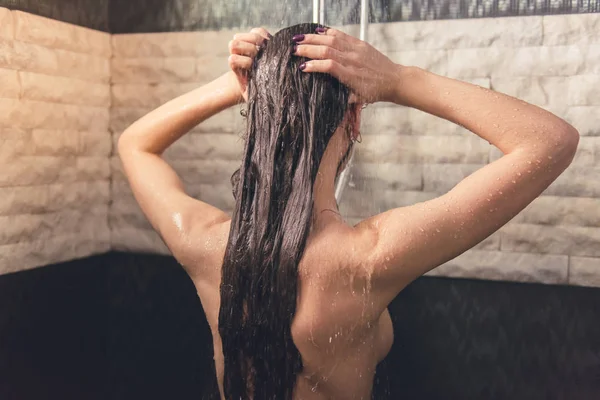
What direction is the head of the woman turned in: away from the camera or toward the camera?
away from the camera

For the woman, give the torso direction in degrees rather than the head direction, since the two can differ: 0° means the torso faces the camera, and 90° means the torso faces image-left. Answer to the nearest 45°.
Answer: approximately 225°
